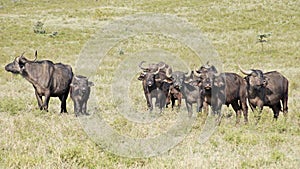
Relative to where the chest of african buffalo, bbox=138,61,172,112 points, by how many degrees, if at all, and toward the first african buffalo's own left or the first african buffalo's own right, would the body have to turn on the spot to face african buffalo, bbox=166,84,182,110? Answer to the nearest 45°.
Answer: approximately 90° to the first african buffalo's own left

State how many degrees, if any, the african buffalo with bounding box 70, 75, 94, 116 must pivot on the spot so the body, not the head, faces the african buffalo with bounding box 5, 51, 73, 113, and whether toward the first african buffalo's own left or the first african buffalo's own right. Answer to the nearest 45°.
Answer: approximately 90° to the first african buffalo's own right

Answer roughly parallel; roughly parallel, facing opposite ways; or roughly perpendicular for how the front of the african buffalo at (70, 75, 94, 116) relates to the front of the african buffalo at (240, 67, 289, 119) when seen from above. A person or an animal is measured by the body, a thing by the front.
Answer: roughly perpendicular

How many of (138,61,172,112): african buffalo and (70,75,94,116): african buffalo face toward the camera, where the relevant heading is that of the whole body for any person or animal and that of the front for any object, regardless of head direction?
2

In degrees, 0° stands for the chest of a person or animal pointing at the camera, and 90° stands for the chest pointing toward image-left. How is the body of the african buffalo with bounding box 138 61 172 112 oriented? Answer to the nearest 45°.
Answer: approximately 0°
